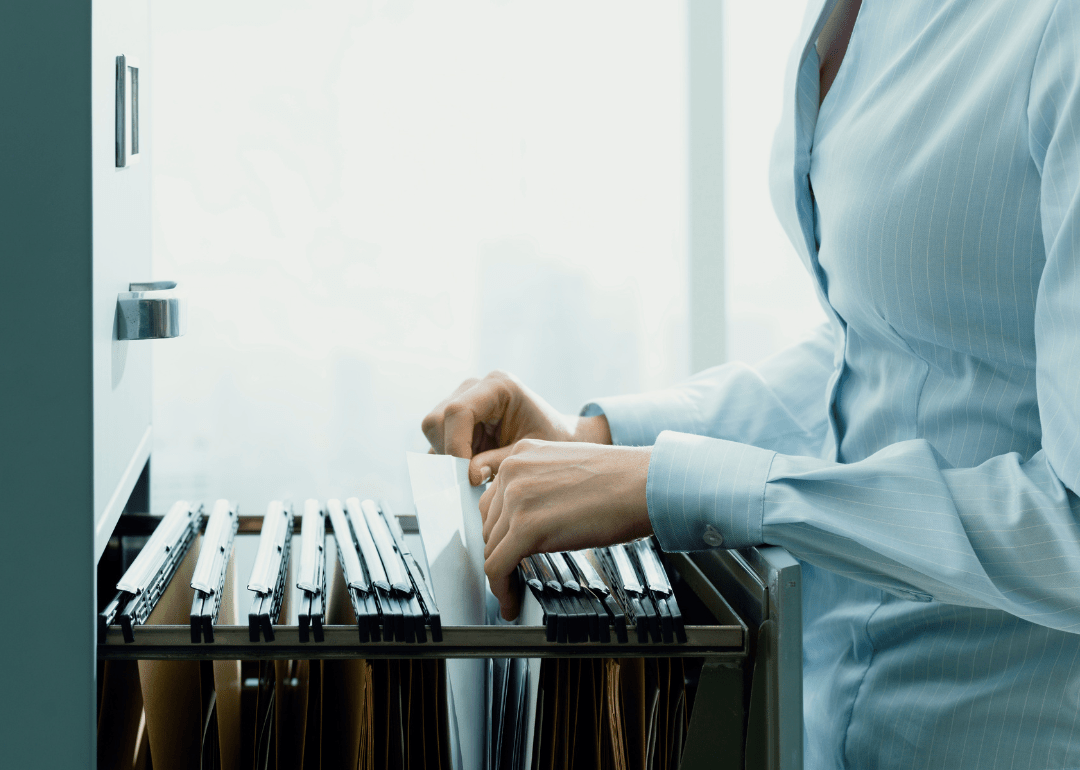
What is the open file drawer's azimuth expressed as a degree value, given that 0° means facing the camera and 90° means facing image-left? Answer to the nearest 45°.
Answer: approximately 270°
